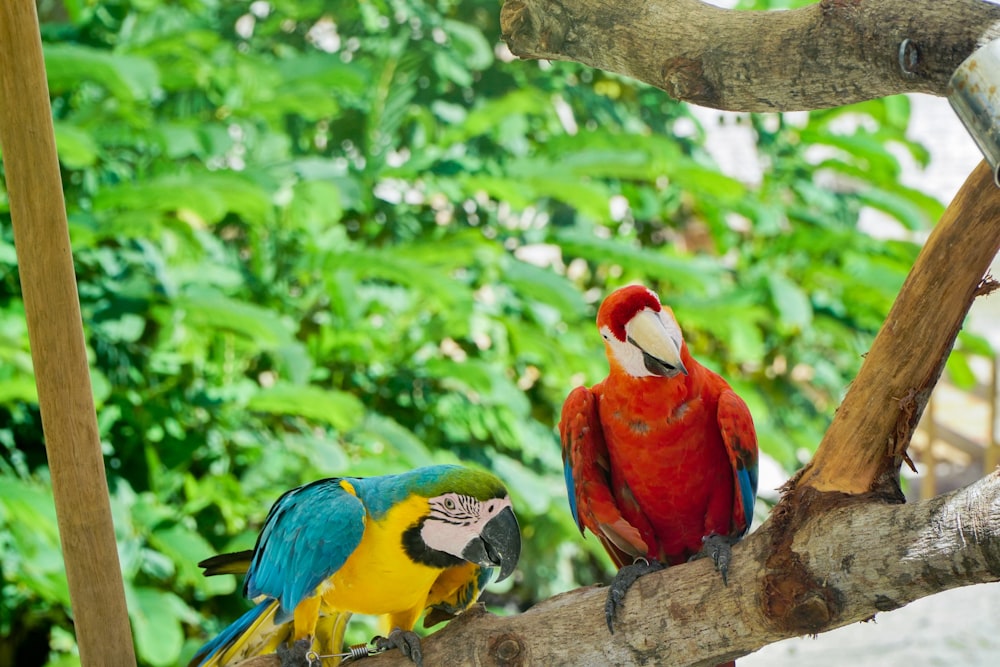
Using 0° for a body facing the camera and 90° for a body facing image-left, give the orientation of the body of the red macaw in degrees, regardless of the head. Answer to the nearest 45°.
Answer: approximately 0°

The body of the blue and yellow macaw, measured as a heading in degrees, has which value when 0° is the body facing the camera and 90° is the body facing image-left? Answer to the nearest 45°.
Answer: approximately 315°
